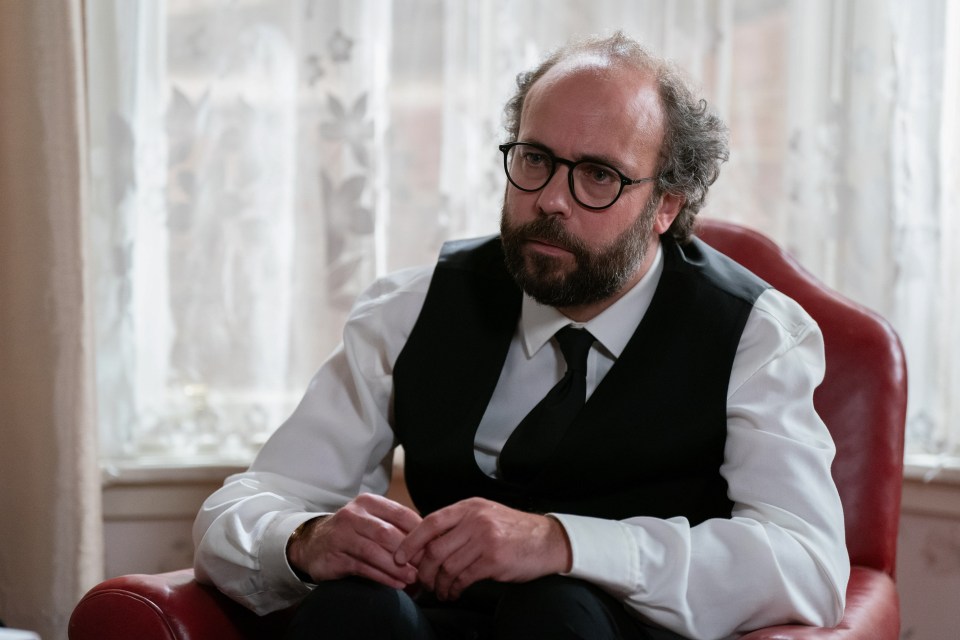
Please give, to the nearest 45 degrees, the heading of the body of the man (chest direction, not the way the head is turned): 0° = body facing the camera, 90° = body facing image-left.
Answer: approximately 45°

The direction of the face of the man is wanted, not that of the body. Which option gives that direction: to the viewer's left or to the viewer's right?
to the viewer's left

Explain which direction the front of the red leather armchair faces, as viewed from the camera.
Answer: facing the viewer and to the left of the viewer
